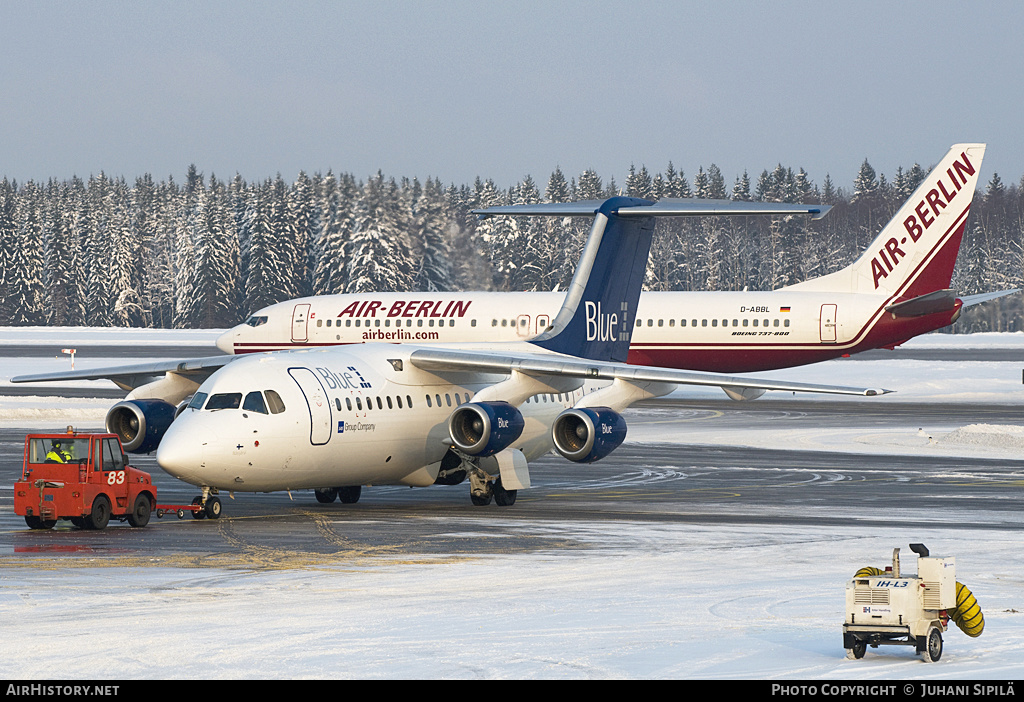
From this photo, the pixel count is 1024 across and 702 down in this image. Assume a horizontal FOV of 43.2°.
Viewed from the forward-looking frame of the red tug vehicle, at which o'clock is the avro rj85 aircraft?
The avro rj85 aircraft is roughly at 1 o'clock from the red tug vehicle.

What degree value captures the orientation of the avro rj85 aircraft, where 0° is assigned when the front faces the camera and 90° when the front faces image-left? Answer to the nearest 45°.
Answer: approximately 45°

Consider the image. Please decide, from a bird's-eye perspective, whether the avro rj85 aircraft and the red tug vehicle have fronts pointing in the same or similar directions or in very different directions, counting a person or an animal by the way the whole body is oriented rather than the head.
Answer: very different directions

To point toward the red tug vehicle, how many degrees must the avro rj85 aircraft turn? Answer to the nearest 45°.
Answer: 0° — it already faces it

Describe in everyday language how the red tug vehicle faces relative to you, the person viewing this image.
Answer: facing away from the viewer and to the right of the viewer
